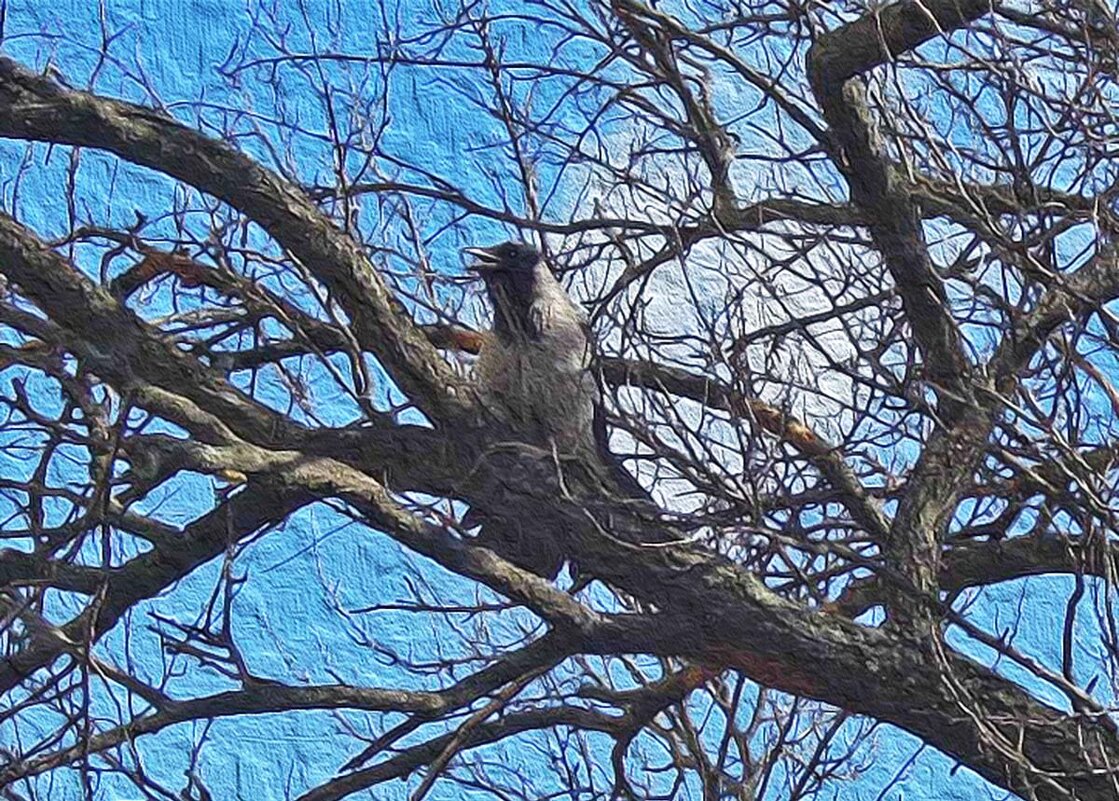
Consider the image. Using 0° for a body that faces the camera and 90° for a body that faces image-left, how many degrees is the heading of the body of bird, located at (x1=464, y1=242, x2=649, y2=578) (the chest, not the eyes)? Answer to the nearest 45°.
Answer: approximately 45°
